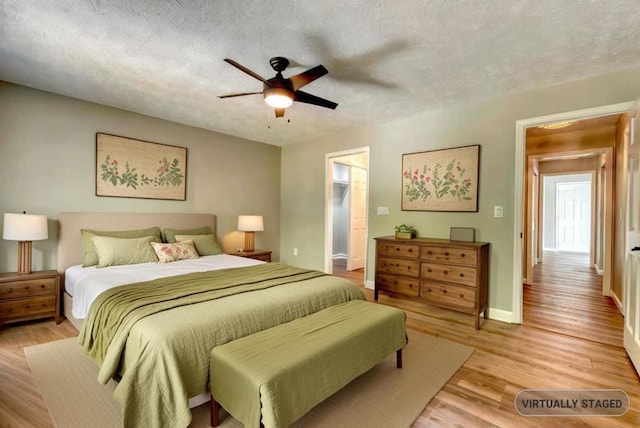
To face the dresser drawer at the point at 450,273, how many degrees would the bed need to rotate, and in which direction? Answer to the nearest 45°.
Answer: approximately 45° to its left

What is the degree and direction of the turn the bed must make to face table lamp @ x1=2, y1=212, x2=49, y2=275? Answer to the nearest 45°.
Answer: approximately 180°

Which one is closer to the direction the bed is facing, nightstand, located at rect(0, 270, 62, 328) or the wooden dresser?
the wooden dresser

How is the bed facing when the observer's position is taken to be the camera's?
facing the viewer and to the right of the viewer

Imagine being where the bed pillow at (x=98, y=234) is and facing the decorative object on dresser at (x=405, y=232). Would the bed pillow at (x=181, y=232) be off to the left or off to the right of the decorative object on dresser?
left

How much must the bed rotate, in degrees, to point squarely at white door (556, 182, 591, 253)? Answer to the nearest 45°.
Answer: approximately 45° to its left

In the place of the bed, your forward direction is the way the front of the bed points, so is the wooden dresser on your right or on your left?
on your left

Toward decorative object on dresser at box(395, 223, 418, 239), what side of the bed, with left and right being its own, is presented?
left

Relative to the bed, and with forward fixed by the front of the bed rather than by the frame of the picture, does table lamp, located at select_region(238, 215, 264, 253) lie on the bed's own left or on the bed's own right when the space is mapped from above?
on the bed's own left

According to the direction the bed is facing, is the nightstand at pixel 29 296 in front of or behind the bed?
behind

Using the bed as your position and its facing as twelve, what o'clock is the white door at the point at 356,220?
The white door is roughly at 9 o'clock from the bed.
